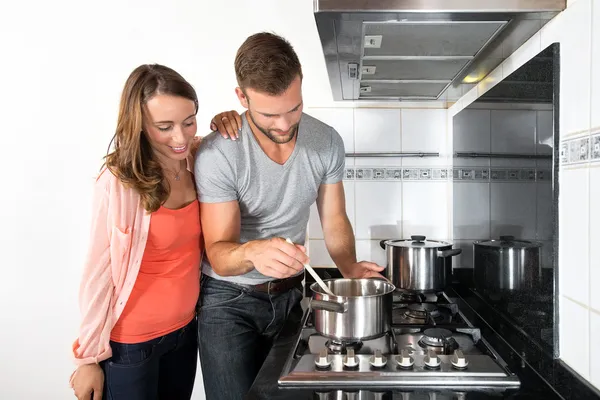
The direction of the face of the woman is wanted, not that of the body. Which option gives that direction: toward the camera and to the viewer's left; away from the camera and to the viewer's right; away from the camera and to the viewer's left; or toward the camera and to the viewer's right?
toward the camera and to the viewer's right

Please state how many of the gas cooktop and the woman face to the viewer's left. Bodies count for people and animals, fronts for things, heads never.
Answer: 0

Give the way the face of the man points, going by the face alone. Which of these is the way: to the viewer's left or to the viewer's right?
to the viewer's right

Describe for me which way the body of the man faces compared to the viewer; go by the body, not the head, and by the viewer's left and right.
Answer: facing the viewer and to the right of the viewer

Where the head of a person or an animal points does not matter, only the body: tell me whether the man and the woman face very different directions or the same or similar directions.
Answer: same or similar directions

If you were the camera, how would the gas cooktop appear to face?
facing the viewer
